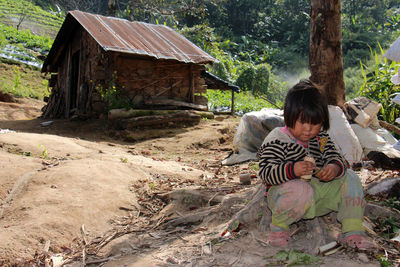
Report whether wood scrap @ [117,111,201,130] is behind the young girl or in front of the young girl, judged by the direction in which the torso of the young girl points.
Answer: behind

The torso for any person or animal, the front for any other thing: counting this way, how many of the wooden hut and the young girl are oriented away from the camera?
0

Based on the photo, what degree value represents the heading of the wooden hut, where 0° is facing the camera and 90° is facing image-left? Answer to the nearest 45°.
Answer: approximately 45°

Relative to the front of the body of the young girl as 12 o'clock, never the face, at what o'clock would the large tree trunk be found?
The large tree trunk is roughly at 6 o'clock from the young girl.

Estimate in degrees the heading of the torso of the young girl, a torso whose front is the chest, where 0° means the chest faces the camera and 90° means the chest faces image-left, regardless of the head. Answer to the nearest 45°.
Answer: approximately 0°

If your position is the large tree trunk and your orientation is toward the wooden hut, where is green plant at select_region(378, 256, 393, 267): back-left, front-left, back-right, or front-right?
back-left

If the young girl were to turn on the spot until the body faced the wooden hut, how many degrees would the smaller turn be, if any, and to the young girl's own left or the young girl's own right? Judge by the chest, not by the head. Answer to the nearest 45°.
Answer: approximately 135° to the young girl's own right

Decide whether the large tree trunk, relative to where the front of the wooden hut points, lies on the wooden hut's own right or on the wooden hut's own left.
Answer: on the wooden hut's own left

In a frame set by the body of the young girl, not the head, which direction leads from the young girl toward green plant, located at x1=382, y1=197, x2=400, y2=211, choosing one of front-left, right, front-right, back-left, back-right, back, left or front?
back-left
